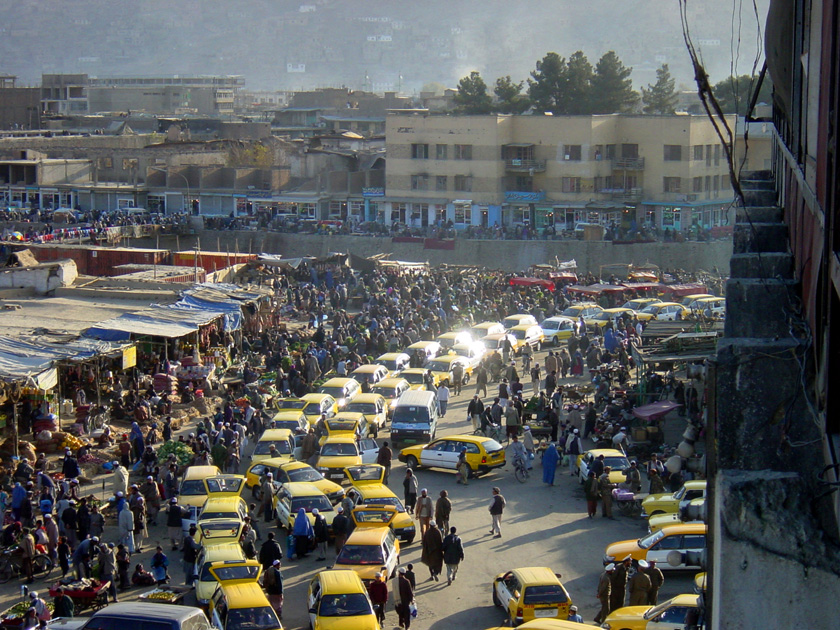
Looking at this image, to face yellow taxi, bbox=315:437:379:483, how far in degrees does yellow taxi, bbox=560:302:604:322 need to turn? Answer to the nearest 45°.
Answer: approximately 45° to its left

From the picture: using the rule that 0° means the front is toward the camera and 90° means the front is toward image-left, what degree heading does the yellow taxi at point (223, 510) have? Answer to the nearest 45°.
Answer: approximately 0°

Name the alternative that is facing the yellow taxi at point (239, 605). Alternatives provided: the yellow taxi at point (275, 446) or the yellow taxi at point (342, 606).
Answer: the yellow taxi at point (275, 446)

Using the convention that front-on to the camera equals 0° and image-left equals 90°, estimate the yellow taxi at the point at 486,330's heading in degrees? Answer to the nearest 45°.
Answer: approximately 45°

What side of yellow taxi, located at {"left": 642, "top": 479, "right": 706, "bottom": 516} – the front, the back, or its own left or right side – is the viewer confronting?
left

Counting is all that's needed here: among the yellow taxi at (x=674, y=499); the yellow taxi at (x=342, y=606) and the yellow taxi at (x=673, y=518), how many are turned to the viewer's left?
2

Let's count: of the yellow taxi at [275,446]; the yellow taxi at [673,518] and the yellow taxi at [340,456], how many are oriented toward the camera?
2

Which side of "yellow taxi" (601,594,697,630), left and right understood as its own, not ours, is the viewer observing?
left

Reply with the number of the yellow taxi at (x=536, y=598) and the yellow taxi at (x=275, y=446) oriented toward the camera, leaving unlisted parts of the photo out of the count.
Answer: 1

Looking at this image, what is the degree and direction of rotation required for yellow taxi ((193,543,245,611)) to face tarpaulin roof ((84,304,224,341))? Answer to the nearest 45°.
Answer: approximately 180°
